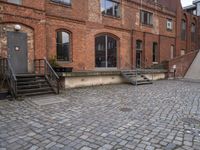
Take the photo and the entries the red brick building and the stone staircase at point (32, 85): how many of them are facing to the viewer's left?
0

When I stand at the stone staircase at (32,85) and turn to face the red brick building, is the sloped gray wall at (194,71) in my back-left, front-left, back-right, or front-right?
front-right

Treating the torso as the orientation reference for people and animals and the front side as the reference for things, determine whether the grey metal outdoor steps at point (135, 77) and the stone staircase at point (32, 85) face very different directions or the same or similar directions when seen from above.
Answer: same or similar directions

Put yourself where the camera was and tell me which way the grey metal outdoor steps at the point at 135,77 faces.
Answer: facing the viewer and to the right of the viewer

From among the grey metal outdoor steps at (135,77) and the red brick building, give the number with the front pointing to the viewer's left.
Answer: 0
